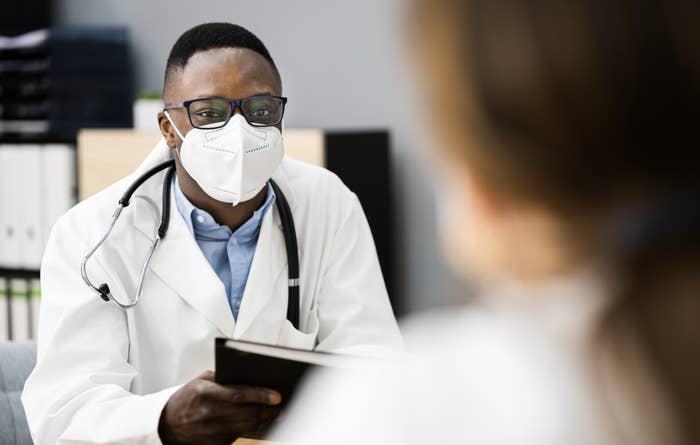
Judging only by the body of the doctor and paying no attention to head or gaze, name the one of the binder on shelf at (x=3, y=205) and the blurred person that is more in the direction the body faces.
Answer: the blurred person

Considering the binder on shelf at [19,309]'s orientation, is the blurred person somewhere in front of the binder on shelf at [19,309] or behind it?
in front

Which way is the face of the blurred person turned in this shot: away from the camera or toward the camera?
away from the camera

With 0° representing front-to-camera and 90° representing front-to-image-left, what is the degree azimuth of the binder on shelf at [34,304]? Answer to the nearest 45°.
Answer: approximately 0°

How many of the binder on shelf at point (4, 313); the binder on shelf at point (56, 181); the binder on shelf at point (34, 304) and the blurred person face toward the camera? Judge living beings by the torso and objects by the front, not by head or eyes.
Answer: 3

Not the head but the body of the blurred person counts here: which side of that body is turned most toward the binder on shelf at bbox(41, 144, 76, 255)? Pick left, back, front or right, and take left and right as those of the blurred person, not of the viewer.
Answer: front
